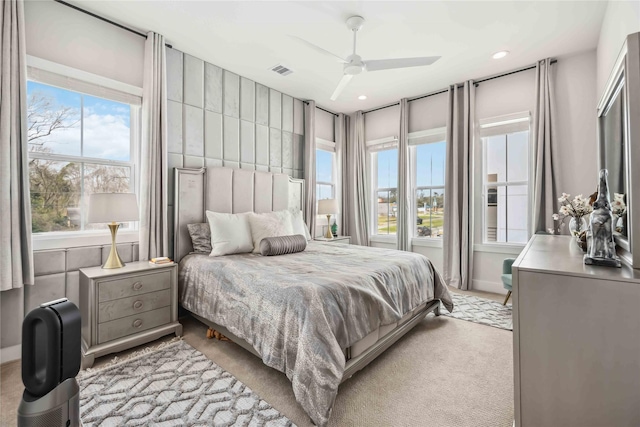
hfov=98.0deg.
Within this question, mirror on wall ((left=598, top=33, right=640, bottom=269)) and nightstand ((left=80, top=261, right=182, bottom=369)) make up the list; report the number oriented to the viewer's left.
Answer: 1

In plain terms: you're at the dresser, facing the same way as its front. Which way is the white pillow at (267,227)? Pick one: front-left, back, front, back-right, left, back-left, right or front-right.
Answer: front

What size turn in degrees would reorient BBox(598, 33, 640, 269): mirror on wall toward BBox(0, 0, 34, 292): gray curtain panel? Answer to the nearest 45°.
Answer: approximately 45° to its left

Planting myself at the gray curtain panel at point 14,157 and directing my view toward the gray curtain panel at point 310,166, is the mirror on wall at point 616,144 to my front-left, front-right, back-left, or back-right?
front-right

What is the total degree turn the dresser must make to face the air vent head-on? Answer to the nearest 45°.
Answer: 0° — it already faces it

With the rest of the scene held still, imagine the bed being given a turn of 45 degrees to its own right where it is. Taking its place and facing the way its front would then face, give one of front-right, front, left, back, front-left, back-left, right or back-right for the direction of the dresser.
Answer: front-left

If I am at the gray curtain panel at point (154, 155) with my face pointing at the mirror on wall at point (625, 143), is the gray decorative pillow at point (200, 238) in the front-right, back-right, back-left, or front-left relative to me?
front-left

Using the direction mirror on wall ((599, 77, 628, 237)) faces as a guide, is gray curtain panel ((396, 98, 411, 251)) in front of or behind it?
in front

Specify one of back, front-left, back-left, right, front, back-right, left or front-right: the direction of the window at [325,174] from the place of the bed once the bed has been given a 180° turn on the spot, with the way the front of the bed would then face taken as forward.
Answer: front-right

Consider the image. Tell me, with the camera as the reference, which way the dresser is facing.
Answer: facing to the left of the viewer

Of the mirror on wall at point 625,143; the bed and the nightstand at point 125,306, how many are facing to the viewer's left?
1

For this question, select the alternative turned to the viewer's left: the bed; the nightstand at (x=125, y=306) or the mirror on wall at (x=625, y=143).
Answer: the mirror on wall

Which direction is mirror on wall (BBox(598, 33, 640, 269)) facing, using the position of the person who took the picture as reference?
facing to the left of the viewer

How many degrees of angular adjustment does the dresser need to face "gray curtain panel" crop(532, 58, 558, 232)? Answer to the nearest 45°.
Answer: approximately 90° to its right
